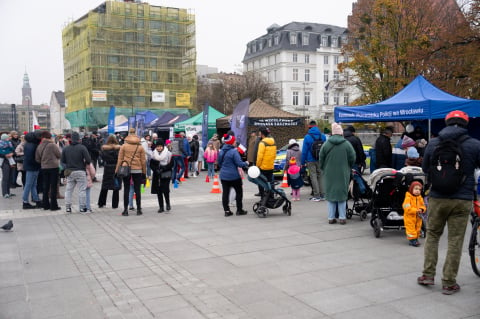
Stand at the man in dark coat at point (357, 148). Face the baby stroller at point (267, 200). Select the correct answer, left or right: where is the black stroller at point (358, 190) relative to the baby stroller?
left

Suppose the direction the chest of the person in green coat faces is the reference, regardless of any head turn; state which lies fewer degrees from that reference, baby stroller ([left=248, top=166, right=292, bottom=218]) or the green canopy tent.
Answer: the green canopy tent

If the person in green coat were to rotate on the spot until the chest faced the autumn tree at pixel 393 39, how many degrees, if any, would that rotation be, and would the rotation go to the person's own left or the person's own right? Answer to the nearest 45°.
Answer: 0° — they already face it

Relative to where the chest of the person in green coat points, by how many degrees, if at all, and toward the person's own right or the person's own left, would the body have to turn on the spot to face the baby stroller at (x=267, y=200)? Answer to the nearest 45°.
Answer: approximately 45° to the person's own left

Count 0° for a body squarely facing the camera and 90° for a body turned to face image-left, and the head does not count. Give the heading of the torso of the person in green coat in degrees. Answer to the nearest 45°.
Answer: approximately 180°

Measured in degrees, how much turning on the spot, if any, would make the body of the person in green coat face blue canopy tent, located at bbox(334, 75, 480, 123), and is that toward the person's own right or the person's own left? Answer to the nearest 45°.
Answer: approximately 45° to the person's own right

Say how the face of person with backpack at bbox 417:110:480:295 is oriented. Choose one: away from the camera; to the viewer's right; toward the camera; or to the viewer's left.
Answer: away from the camera
